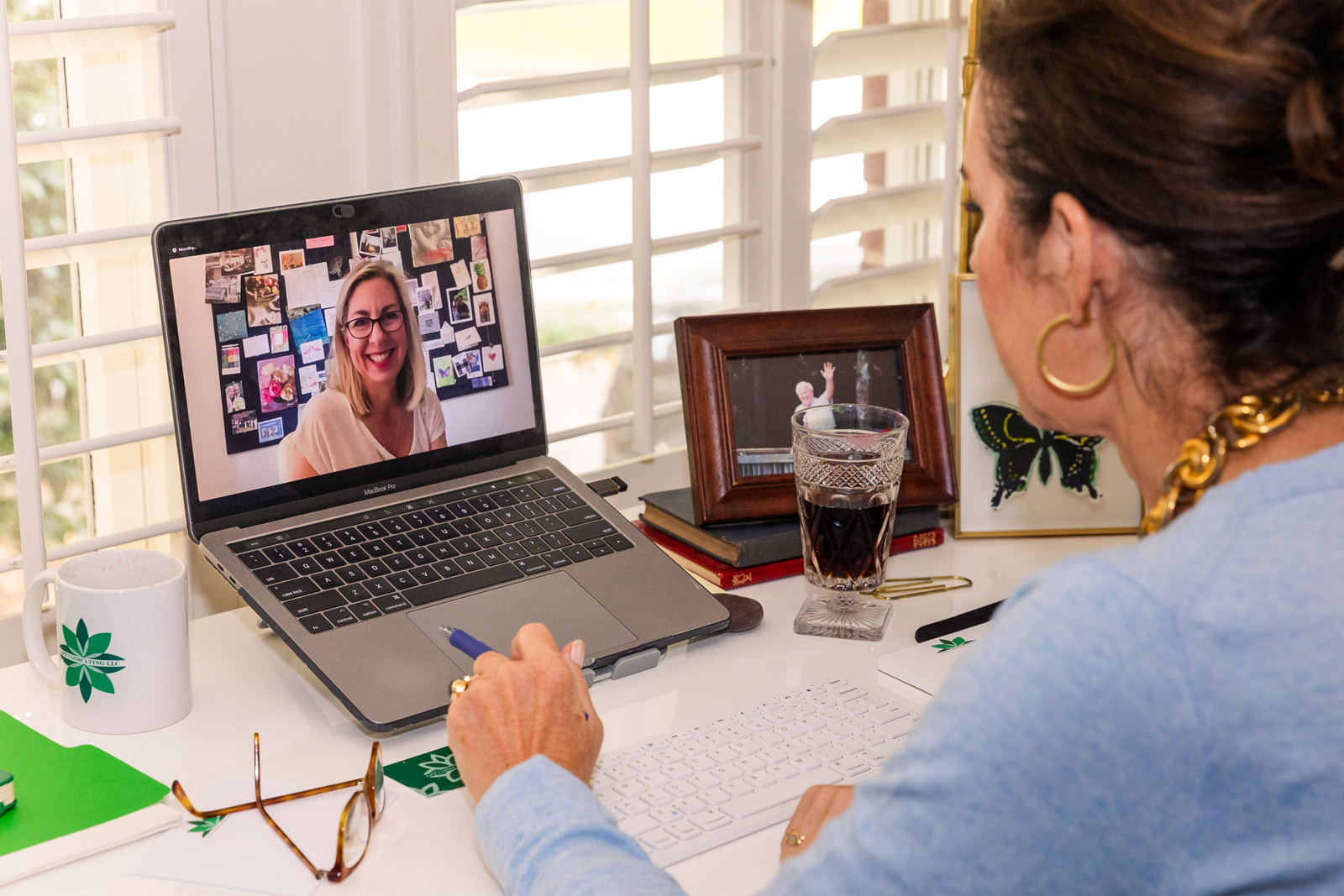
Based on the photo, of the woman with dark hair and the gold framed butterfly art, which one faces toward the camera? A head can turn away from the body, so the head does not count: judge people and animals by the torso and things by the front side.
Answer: the gold framed butterfly art

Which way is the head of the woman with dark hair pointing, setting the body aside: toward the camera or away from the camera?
away from the camera

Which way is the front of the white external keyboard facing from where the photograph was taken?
facing the viewer and to the right of the viewer

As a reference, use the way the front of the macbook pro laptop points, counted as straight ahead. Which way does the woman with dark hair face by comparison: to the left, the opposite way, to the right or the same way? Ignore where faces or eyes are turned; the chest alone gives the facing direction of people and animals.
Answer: the opposite way

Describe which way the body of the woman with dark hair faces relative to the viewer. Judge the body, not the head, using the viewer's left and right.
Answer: facing away from the viewer and to the left of the viewer

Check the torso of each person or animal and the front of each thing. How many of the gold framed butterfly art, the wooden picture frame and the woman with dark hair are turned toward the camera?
2

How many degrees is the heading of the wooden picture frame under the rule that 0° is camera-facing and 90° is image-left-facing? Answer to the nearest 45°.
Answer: approximately 0°

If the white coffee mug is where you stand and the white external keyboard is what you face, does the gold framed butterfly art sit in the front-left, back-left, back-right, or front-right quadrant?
front-left

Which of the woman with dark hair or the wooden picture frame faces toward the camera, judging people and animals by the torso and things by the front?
the wooden picture frame

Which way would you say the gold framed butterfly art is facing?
toward the camera
